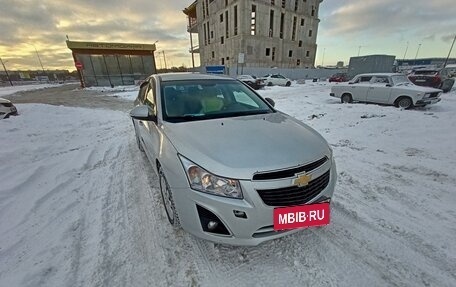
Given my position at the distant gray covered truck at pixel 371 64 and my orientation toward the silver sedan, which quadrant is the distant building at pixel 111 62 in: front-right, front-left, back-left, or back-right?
front-right

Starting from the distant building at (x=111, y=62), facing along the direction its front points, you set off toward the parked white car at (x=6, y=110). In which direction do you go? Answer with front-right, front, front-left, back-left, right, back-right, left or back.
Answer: front

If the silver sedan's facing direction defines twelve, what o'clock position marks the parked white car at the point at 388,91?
The parked white car is roughly at 9 o'clock from the silver sedan.

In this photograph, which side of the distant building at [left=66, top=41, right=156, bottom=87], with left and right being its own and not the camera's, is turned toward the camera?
front

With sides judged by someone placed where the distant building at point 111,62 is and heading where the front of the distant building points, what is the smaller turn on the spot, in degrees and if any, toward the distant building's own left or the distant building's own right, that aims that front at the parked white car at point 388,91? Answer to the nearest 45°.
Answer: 0° — it already faces it

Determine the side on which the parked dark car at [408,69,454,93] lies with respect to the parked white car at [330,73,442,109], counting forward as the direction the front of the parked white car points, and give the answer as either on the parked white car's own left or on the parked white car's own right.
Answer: on the parked white car's own left

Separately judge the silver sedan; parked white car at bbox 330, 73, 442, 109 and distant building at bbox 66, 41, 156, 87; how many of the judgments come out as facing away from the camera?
0

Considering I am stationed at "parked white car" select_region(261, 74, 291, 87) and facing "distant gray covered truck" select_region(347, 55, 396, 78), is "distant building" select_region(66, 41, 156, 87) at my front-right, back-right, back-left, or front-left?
back-left

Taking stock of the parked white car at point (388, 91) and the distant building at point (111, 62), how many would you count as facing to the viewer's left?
0

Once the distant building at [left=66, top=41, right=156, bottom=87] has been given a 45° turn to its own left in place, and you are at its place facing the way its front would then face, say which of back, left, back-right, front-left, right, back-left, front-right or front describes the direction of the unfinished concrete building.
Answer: front-left

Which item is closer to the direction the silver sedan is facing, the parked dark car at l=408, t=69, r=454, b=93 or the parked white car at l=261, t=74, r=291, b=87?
the parked dark car

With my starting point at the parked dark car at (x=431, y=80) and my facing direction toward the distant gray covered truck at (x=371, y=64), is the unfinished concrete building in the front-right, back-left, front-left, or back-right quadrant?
front-left

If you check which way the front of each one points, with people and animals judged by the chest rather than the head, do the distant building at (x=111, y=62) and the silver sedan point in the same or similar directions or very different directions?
same or similar directions

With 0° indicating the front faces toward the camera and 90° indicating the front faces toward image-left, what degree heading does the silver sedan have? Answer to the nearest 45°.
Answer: approximately 315°

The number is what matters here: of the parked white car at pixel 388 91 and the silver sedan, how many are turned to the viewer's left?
0

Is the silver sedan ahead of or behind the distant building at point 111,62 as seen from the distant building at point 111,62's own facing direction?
ahead
